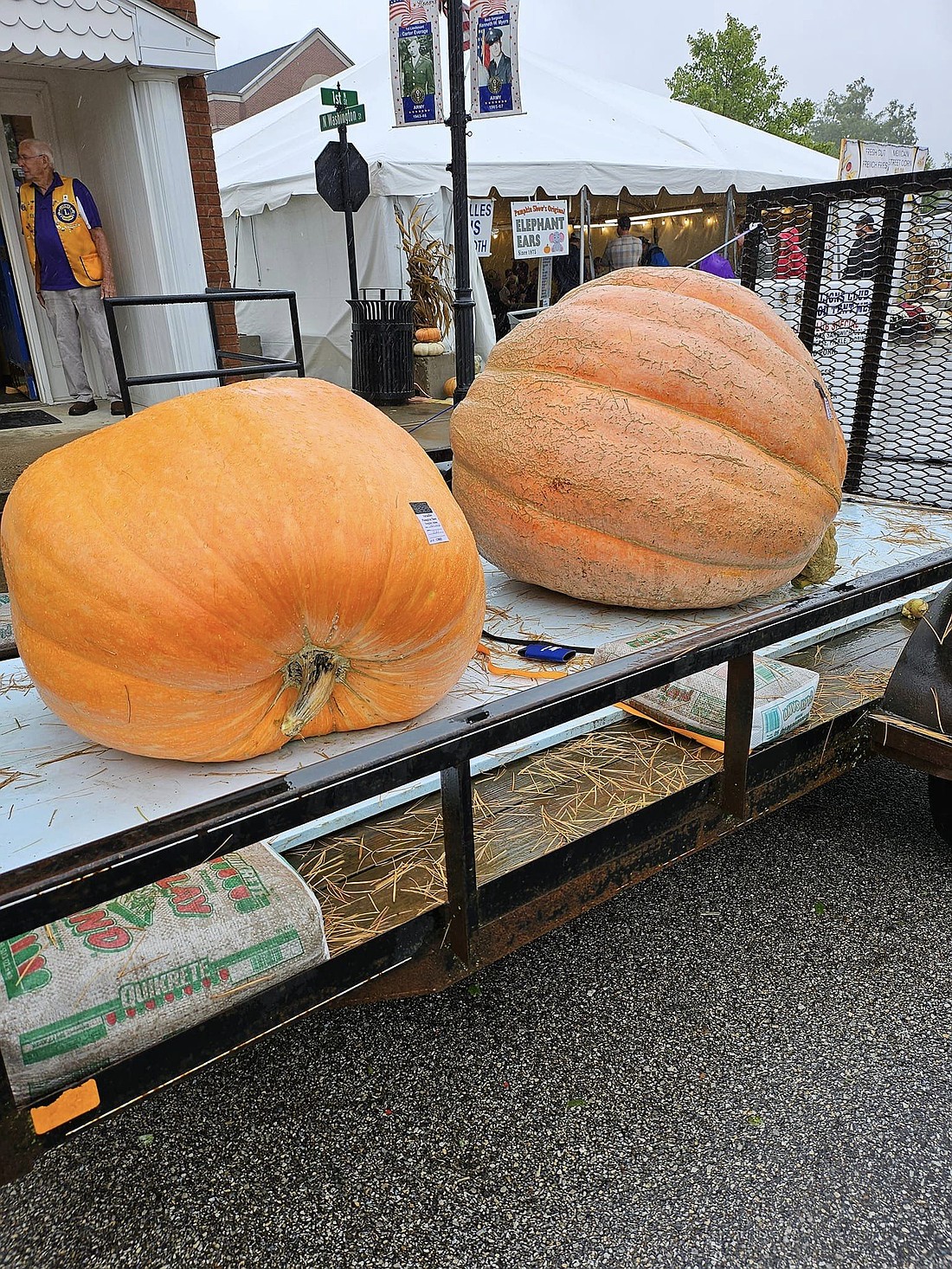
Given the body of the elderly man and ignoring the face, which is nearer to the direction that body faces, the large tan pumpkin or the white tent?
the large tan pumpkin

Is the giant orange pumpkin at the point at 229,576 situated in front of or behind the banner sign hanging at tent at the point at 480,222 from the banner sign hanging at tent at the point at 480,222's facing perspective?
in front

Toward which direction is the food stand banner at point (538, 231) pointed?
toward the camera

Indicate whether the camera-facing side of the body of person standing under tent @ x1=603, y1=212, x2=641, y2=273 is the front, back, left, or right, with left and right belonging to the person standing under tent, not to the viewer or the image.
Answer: back

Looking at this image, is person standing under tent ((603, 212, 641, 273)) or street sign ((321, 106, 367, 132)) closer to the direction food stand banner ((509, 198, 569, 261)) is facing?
the street sign

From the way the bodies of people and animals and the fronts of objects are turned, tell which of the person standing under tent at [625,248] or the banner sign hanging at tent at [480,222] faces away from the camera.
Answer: the person standing under tent

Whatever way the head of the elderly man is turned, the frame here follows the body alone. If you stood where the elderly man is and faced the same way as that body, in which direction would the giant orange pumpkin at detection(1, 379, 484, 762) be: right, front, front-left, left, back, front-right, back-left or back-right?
front-left

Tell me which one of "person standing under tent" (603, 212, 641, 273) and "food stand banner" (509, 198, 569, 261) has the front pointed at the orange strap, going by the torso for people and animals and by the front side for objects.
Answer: the food stand banner

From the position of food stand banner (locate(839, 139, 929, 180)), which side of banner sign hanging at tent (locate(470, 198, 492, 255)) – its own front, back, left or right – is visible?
left

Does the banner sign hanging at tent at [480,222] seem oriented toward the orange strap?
yes

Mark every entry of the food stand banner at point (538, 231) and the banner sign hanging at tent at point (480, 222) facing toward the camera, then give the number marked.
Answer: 2

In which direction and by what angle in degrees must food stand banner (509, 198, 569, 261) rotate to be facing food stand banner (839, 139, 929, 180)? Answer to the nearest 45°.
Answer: approximately 90° to its left

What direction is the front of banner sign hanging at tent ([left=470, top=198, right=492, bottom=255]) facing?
toward the camera
